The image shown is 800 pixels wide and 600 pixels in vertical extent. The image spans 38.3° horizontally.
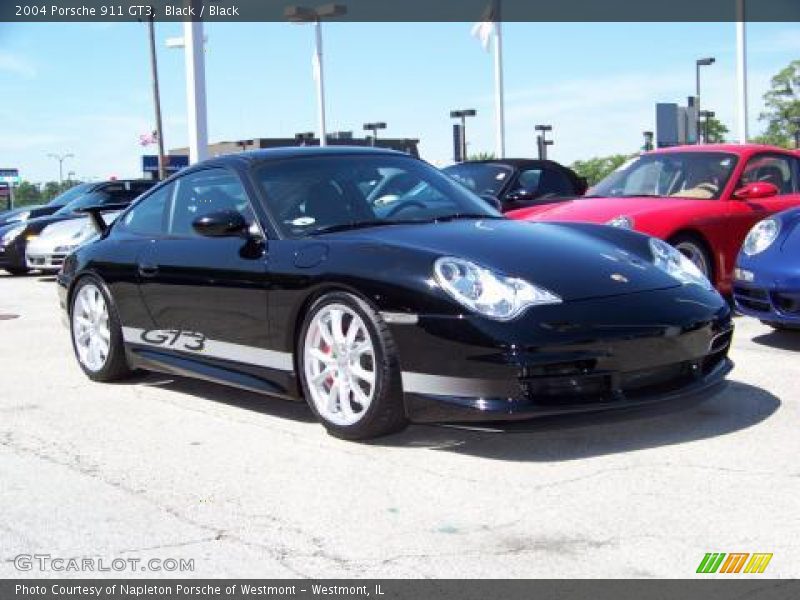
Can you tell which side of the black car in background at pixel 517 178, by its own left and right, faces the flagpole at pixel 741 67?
back

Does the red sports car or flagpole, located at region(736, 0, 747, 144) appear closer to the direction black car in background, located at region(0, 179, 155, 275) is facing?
the red sports car

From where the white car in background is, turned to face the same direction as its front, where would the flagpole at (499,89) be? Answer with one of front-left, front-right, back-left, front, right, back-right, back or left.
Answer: back

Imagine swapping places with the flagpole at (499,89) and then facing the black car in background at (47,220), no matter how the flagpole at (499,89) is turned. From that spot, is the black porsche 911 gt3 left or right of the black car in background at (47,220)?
left

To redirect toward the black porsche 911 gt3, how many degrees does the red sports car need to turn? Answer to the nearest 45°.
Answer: approximately 45° to its left

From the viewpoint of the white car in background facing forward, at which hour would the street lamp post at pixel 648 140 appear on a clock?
The street lamp post is roughly at 6 o'clock from the white car in background.

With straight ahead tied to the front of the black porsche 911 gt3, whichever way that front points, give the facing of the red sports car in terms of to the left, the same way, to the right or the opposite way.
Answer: to the right

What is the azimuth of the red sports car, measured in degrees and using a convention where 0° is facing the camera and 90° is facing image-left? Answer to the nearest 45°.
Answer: approximately 45°

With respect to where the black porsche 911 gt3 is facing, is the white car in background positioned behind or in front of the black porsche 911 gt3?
behind

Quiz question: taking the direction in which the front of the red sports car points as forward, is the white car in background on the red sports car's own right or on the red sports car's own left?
on the red sports car's own right

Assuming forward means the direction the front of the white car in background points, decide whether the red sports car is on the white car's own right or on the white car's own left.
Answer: on the white car's own left

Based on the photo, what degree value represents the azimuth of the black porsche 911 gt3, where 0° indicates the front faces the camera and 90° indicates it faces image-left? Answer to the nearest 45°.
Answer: approximately 315°

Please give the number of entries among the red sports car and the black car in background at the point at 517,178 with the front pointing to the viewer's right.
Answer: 0

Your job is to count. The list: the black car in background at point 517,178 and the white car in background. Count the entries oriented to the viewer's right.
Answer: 0
